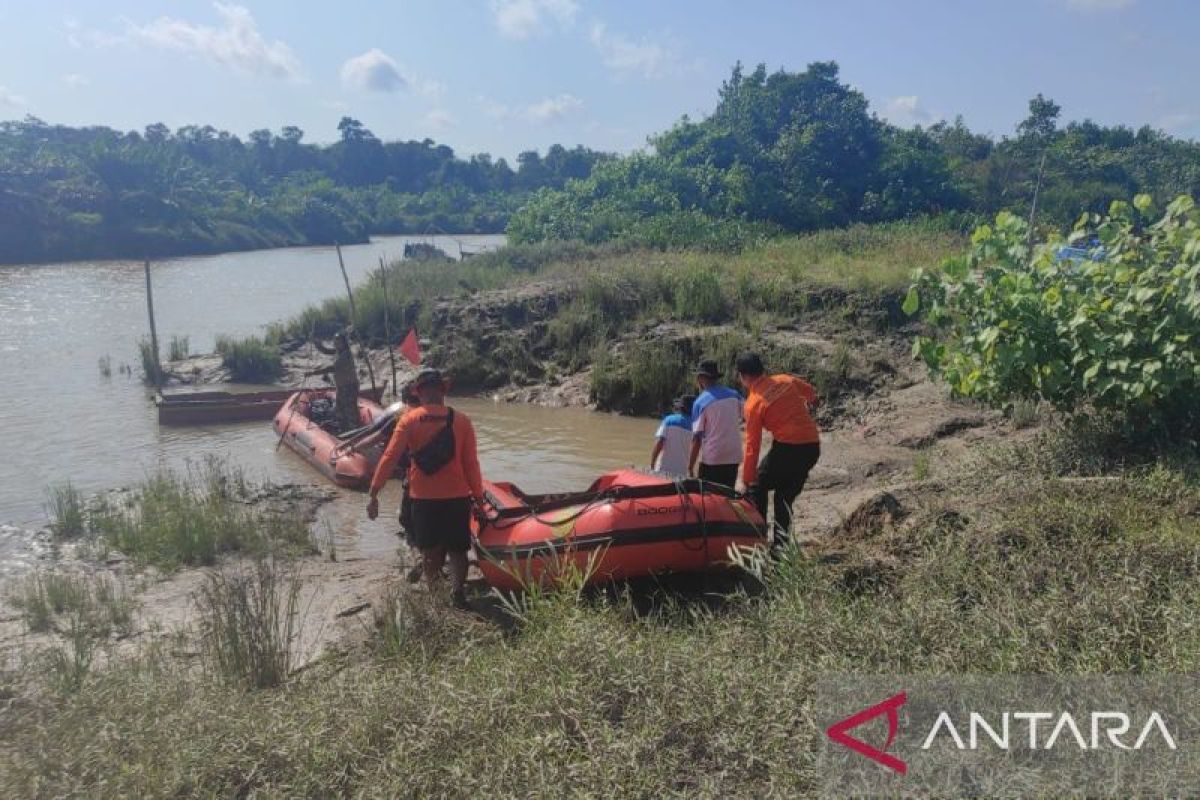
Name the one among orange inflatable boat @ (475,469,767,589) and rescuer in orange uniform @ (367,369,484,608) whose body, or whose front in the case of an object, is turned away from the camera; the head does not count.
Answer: the rescuer in orange uniform

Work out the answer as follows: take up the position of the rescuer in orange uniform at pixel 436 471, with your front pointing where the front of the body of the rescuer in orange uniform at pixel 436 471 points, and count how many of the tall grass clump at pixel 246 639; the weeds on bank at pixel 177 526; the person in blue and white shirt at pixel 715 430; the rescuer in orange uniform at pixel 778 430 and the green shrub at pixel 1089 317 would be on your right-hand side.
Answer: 3

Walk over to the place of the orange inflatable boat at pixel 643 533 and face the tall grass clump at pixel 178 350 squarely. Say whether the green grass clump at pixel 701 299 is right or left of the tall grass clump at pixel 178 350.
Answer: right

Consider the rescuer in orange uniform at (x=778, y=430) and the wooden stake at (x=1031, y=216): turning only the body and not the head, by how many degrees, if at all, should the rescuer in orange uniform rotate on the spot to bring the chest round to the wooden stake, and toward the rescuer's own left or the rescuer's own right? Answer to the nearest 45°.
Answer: approximately 90° to the rescuer's own right

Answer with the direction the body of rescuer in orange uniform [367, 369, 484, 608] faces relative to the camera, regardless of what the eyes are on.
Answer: away from the camera

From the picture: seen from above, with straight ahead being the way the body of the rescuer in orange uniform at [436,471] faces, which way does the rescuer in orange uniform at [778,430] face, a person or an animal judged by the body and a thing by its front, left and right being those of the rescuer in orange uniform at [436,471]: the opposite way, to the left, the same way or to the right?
the same way

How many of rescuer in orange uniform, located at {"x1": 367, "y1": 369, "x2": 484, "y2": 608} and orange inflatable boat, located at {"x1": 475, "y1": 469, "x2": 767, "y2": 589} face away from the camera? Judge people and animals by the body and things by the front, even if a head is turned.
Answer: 1

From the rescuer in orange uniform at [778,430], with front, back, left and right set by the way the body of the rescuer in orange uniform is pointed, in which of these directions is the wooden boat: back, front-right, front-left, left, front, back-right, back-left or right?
front
